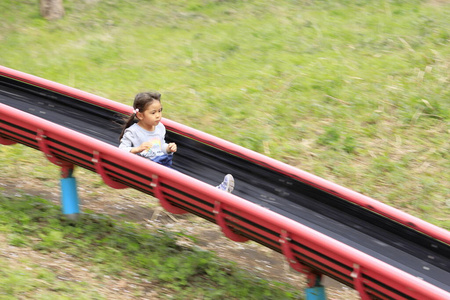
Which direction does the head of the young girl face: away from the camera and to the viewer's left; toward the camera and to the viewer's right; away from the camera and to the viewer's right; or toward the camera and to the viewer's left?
toward the camera and to the viewer's right

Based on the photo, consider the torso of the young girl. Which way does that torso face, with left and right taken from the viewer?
facing the viewer and to the right of the viewer
